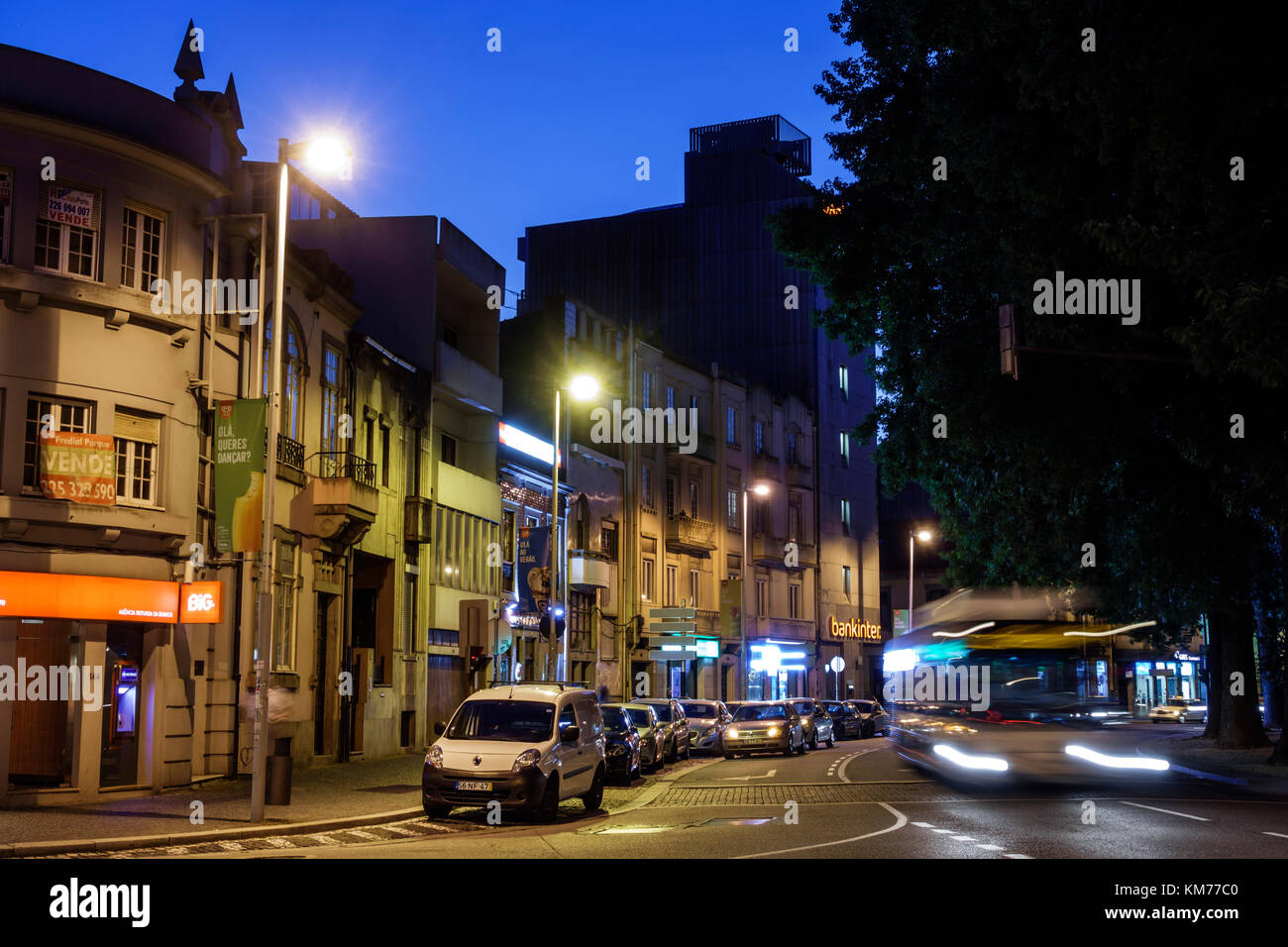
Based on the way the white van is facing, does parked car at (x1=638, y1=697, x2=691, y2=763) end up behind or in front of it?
behind

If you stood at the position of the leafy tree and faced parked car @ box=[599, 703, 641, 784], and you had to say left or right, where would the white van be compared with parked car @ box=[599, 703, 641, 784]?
left

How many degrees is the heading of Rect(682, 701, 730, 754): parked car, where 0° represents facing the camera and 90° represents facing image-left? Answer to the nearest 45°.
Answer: approximately 45°

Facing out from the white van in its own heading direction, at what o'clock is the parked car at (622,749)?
The parked car is roughly at 5 o'clock from the white van.

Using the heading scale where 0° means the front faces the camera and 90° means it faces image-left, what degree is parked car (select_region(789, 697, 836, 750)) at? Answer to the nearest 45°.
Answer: approximately 45°

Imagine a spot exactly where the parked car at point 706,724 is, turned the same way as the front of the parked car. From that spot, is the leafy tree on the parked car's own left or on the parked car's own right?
on the parked car's own left

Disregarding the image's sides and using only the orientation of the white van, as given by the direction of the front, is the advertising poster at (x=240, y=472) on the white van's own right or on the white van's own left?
on the white van's own right
